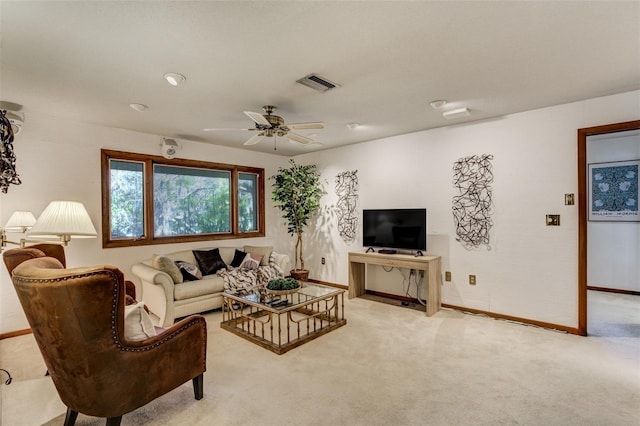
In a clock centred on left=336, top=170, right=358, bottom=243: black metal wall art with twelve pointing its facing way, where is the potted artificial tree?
The potted artificial tree is roughly at 2 o'clock from the black metal wall art.

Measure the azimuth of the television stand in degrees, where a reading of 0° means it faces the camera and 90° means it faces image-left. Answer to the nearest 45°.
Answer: approximately 45°

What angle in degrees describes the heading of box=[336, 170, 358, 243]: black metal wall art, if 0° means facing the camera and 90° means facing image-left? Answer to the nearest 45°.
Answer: approximately 45°

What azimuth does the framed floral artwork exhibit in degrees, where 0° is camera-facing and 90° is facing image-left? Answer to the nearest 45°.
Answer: approximately 45°

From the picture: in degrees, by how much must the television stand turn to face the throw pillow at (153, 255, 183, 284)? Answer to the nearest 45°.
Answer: approximately 45° to its right

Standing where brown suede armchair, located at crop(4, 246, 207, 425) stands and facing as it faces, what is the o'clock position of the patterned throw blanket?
The patterned throw blanket is roughly at 12 o'clock from the brown suede armchair.

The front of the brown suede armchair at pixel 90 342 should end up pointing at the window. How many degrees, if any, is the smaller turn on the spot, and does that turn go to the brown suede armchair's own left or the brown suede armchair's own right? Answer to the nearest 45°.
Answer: approximately 45° to the brown suede armchair's own left

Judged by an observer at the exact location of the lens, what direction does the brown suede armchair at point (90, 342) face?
facing away from the viewer and to the right of the viewer

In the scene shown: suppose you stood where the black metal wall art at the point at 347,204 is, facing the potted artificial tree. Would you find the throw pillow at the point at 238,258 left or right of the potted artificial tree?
left
